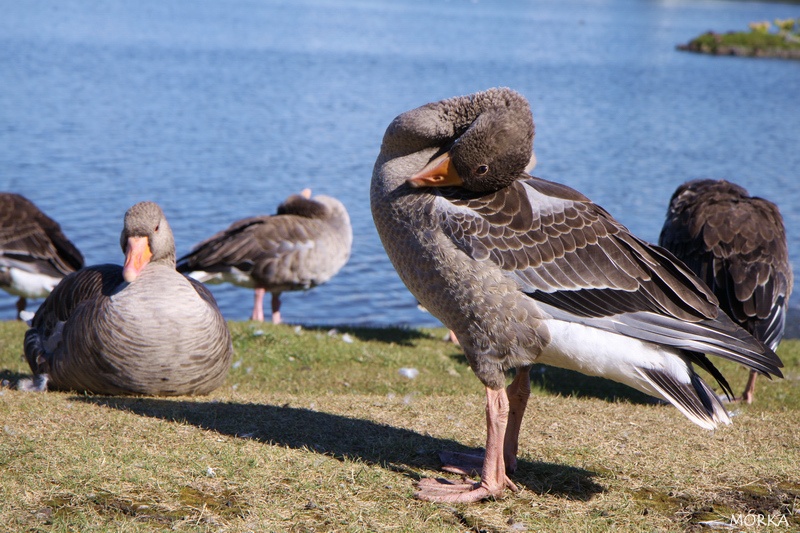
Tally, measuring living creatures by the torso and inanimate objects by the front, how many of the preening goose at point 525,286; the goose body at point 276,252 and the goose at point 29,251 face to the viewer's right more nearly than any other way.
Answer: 1

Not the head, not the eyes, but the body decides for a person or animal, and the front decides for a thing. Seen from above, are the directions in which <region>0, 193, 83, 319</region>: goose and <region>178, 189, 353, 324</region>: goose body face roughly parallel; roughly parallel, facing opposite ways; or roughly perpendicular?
roughly parallel, facing opposite ways

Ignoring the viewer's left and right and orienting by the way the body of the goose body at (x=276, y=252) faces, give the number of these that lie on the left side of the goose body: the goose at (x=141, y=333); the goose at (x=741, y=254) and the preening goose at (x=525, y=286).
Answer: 0

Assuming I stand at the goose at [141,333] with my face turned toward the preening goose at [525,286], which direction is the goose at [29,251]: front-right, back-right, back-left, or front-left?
back-left

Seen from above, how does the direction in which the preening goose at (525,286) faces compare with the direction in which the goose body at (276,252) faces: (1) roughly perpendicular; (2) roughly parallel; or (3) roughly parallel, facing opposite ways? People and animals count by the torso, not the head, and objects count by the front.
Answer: roughly parallel, facing opposite ways

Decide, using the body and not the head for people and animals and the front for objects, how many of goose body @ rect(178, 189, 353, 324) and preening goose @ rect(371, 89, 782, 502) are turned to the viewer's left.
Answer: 1

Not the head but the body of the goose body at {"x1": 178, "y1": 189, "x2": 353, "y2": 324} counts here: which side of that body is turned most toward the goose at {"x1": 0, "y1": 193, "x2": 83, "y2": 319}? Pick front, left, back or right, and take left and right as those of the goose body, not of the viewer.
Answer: back

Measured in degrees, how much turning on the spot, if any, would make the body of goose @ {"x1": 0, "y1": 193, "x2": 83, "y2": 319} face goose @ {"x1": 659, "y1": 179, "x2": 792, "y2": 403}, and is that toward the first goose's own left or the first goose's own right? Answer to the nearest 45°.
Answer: approximately 135° to the first goose's own left

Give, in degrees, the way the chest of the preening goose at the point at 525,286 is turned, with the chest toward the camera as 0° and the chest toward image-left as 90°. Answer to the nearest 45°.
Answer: approximately 90°

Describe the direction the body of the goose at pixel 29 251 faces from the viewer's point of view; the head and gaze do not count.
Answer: to the viewer's left

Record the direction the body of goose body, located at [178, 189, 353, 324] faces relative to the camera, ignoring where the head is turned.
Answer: to the viewer's right
